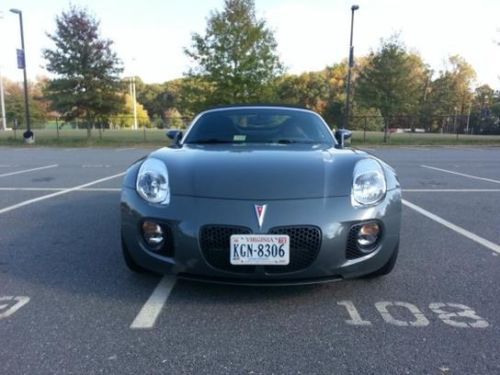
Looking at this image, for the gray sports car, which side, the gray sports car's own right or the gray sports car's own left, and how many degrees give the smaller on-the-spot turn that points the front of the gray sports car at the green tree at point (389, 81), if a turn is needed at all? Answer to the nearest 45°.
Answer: approximately 180°

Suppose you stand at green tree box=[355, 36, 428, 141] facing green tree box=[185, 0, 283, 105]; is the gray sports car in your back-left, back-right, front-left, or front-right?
front-left

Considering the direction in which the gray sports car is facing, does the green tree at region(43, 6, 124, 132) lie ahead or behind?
behind

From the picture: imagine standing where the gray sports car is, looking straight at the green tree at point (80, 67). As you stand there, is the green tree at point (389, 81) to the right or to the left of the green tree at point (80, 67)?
right

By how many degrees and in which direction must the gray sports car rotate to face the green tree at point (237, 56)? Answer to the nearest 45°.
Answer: approximately 180°

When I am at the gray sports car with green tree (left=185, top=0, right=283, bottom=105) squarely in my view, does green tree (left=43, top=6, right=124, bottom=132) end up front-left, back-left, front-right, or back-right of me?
front-left

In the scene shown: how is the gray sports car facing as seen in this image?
toward the camera
